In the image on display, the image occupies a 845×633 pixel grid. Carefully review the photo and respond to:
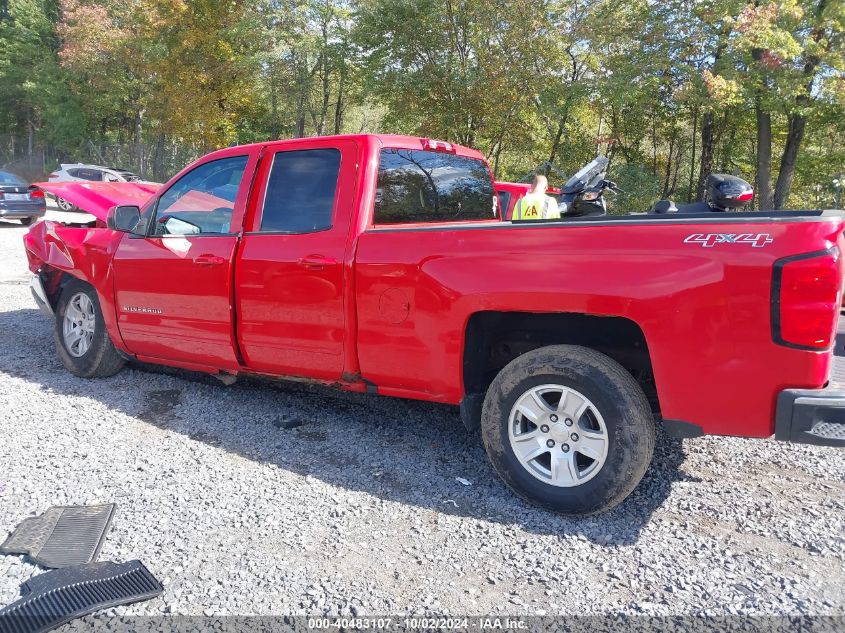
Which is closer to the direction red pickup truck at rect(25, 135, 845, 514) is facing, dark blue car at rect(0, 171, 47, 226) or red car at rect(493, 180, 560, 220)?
the dark blue car

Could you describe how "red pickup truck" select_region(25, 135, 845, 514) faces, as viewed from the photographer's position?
facing away from the viewer and to the left of the viewer

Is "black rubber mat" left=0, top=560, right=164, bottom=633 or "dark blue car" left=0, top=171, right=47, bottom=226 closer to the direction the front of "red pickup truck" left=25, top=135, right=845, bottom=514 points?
the dark blue car

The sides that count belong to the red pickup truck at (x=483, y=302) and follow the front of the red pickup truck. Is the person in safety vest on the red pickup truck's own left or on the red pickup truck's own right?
on the red pickup truck's own right

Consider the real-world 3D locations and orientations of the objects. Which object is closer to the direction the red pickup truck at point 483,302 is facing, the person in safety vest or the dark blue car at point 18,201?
the dark blue car

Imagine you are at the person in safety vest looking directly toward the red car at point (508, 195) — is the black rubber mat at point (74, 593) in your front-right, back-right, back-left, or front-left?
back-left

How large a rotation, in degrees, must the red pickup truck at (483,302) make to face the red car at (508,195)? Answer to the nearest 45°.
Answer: approximately 45° to its right
